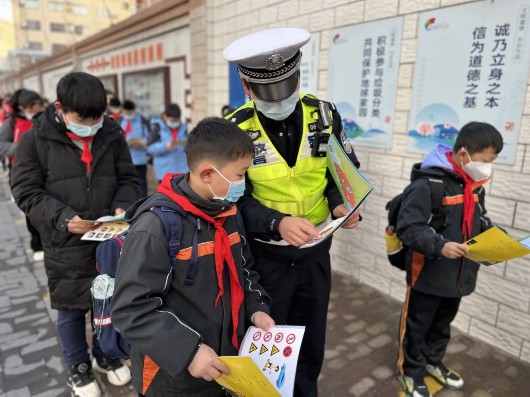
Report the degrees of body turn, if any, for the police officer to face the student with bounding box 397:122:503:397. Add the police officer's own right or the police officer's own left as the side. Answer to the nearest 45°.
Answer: approximately 135° to the police officer's own left

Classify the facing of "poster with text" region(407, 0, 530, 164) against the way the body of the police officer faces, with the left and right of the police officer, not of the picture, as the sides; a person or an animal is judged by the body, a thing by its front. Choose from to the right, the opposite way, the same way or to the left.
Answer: to the right

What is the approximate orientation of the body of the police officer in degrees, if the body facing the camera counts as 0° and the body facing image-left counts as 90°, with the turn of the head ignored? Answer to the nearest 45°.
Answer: approximately 0°

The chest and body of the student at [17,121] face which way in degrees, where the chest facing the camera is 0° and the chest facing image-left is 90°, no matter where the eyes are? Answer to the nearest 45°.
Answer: approximately 315°

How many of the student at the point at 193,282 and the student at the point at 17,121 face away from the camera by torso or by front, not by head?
0

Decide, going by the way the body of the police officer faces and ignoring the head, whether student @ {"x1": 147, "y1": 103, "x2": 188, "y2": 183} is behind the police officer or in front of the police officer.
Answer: behind

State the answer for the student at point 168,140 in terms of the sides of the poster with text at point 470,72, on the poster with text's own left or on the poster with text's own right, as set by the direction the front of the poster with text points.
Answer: on the poster with text's own right

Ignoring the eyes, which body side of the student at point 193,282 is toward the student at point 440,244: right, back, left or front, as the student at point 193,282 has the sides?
left

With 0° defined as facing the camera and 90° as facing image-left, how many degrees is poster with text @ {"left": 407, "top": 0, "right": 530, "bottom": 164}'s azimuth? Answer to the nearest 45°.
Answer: approximately 45°

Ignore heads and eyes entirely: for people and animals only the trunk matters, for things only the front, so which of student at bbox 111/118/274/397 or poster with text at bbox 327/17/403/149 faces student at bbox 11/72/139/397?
the poster with text

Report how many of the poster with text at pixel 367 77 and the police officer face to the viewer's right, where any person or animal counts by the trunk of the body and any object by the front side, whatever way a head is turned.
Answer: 0

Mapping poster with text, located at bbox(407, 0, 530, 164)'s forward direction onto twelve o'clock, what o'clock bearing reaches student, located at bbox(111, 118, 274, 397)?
The student is roughly at 11 o'clock from the poster with text.

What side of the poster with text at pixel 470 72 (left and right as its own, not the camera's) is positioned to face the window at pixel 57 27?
right

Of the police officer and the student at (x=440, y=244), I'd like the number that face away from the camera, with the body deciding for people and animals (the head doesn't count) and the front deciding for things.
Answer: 0
